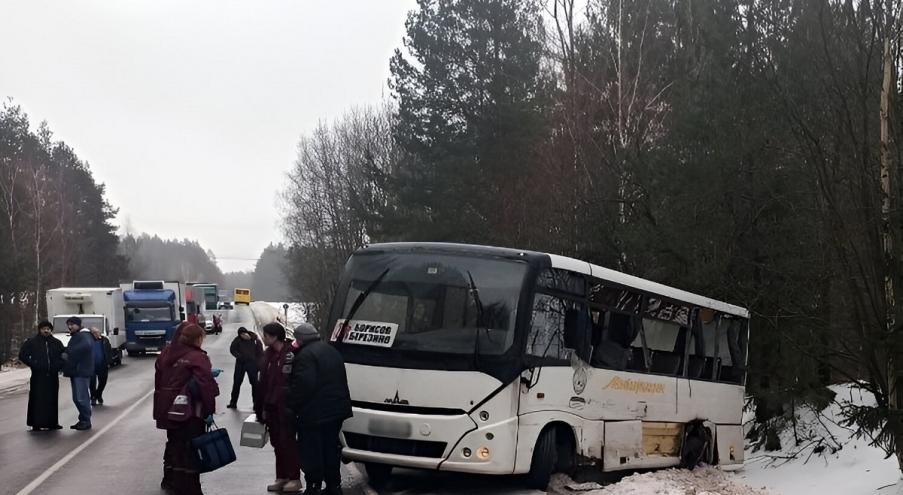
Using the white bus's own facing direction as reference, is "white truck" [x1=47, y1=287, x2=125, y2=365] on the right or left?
on its right

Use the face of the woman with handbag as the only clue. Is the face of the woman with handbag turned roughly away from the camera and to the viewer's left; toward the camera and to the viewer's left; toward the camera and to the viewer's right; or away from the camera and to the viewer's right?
away from the camera and to the viewer's right

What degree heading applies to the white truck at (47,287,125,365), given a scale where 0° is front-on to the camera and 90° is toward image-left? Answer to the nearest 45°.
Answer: approximately 0°

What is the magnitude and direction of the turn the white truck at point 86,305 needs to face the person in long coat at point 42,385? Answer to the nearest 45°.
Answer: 0° — it already faces them

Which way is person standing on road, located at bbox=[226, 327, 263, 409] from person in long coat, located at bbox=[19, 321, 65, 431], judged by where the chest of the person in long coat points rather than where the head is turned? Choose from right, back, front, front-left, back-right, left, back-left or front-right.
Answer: back-left

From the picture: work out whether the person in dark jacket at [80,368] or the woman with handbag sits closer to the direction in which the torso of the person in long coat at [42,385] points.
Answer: the woman with handbag

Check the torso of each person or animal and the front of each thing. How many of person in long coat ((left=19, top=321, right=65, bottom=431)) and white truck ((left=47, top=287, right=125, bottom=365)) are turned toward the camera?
2

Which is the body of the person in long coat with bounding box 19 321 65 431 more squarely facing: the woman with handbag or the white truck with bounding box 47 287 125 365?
the woman with handbag
